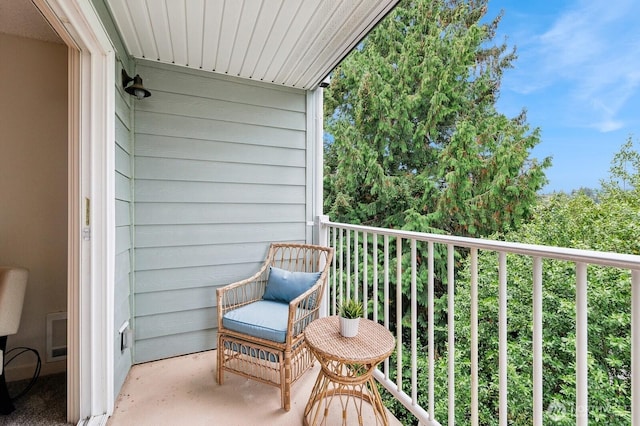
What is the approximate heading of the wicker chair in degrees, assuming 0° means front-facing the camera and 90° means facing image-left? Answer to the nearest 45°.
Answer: approximately 45°

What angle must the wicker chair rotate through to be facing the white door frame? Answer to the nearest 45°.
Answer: approximately 45° to its right

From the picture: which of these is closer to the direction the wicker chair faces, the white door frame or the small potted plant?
the white door frame

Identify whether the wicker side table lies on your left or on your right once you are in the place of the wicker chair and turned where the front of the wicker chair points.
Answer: on your left

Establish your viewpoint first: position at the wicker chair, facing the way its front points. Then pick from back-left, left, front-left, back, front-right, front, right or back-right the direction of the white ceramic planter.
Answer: left

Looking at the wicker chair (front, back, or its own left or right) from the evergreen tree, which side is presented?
back

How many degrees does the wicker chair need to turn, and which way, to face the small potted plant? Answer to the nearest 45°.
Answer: approximately 90° to its left
